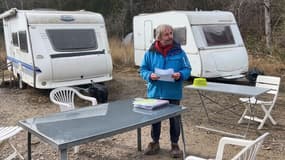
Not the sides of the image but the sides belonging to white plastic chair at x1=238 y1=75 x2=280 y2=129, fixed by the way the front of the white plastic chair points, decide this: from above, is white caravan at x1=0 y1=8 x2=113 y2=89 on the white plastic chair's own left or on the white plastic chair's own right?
on the white plastic chair's own right

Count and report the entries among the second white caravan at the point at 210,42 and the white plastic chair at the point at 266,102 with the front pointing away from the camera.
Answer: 0

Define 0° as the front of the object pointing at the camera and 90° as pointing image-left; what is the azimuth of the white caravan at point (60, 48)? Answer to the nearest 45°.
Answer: approximately 315°

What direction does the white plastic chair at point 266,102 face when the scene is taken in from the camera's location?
facing the viewer and to the left of the viewer

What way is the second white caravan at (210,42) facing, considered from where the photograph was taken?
facing the viewer and to the right of the viewer

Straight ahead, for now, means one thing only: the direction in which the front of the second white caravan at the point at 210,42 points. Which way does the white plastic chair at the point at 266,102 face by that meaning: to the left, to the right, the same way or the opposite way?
to the right

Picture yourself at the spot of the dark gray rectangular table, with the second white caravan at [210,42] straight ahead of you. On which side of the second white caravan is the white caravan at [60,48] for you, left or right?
left

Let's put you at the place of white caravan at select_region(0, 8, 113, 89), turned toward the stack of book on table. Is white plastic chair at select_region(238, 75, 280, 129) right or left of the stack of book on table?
left

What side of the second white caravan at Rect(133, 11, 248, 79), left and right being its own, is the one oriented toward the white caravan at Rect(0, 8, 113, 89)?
right

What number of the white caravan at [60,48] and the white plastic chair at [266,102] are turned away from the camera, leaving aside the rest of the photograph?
0
